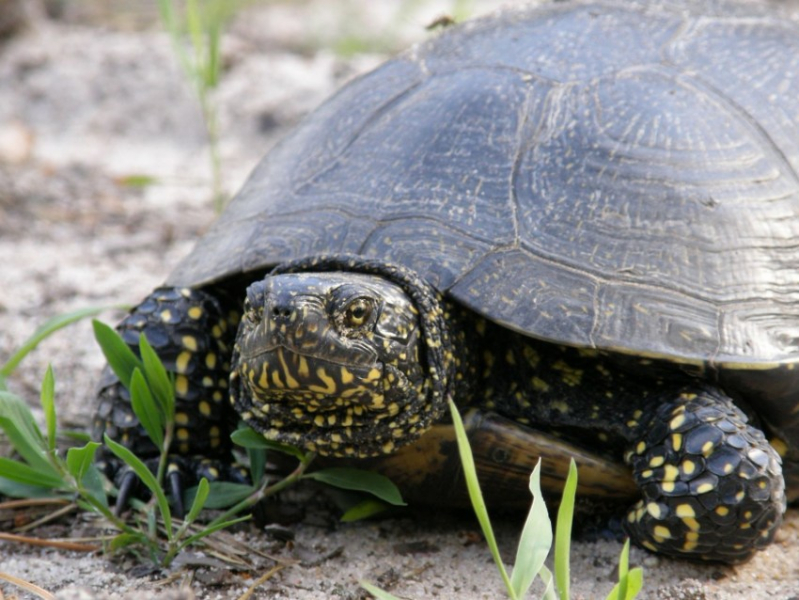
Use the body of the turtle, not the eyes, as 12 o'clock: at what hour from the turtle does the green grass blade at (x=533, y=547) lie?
The green grass blade is roughly at 11 o'clock from the turtle.

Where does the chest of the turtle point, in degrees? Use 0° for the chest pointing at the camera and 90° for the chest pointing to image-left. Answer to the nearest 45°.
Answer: approximately 45°
